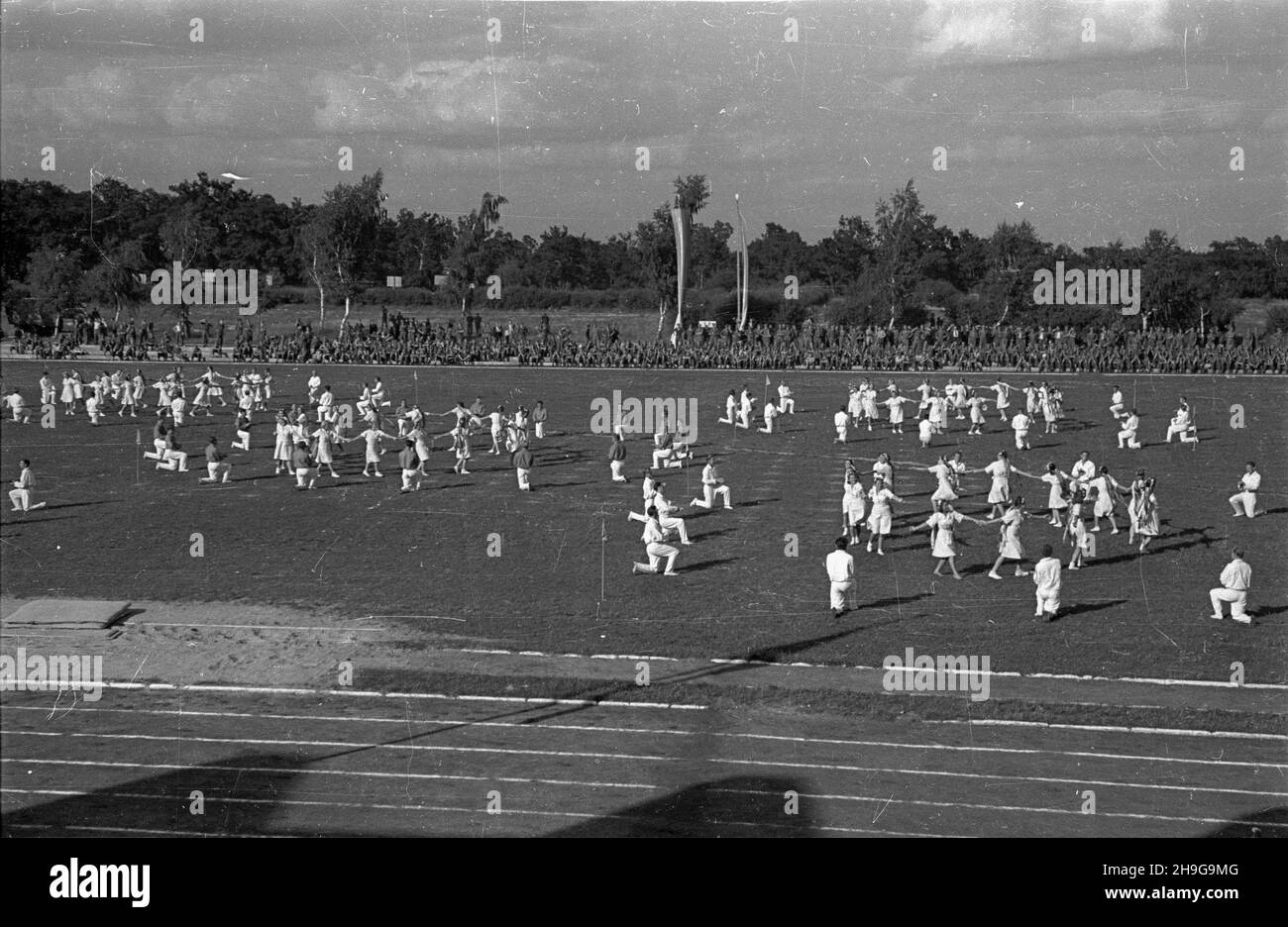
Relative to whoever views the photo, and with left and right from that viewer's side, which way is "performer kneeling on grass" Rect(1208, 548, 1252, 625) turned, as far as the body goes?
facing away from the viewer and to the left of the viewer

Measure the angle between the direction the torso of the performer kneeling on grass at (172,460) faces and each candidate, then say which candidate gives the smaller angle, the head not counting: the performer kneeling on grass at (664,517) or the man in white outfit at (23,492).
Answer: the performer kneeling on grass

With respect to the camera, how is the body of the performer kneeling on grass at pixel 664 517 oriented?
to the viewer's right

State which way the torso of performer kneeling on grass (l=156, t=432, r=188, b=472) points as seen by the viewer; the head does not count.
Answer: to the viewer's right

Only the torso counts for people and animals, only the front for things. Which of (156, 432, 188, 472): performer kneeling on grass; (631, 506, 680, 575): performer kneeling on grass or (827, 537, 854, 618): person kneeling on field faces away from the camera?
the person kneeling on field

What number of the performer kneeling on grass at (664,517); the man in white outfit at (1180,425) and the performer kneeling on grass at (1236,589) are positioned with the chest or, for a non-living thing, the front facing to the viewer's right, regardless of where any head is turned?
1

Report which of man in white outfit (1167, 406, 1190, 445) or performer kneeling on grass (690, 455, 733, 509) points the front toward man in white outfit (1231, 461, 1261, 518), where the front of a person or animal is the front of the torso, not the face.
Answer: the performer kneeling on grass

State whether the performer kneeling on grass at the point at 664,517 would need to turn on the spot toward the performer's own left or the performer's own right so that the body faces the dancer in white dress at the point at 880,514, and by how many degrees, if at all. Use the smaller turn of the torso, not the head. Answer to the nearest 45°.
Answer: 0° — they already face them

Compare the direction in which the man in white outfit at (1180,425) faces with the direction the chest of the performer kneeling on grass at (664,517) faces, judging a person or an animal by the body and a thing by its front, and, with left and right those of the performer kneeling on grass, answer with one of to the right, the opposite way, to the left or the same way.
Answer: the opposite way

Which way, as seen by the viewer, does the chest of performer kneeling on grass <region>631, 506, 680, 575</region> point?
to the viewer's right
